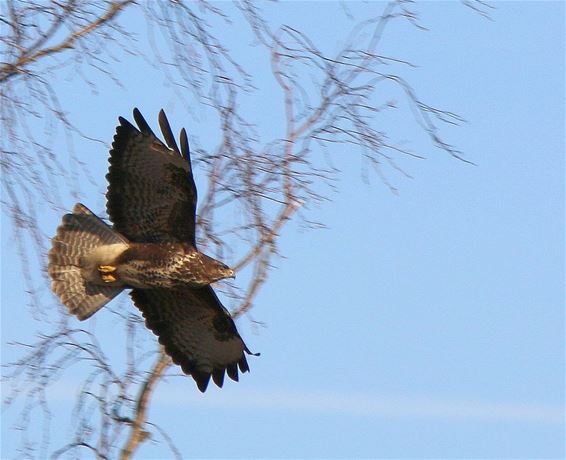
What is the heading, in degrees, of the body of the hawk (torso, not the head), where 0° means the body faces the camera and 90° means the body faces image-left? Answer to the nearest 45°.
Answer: approximately 270°
